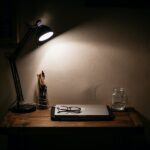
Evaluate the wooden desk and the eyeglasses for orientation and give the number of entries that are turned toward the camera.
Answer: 2

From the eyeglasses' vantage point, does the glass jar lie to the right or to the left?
on its left

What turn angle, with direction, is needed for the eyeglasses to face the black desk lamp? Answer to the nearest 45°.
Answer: approximately 90° to its right
